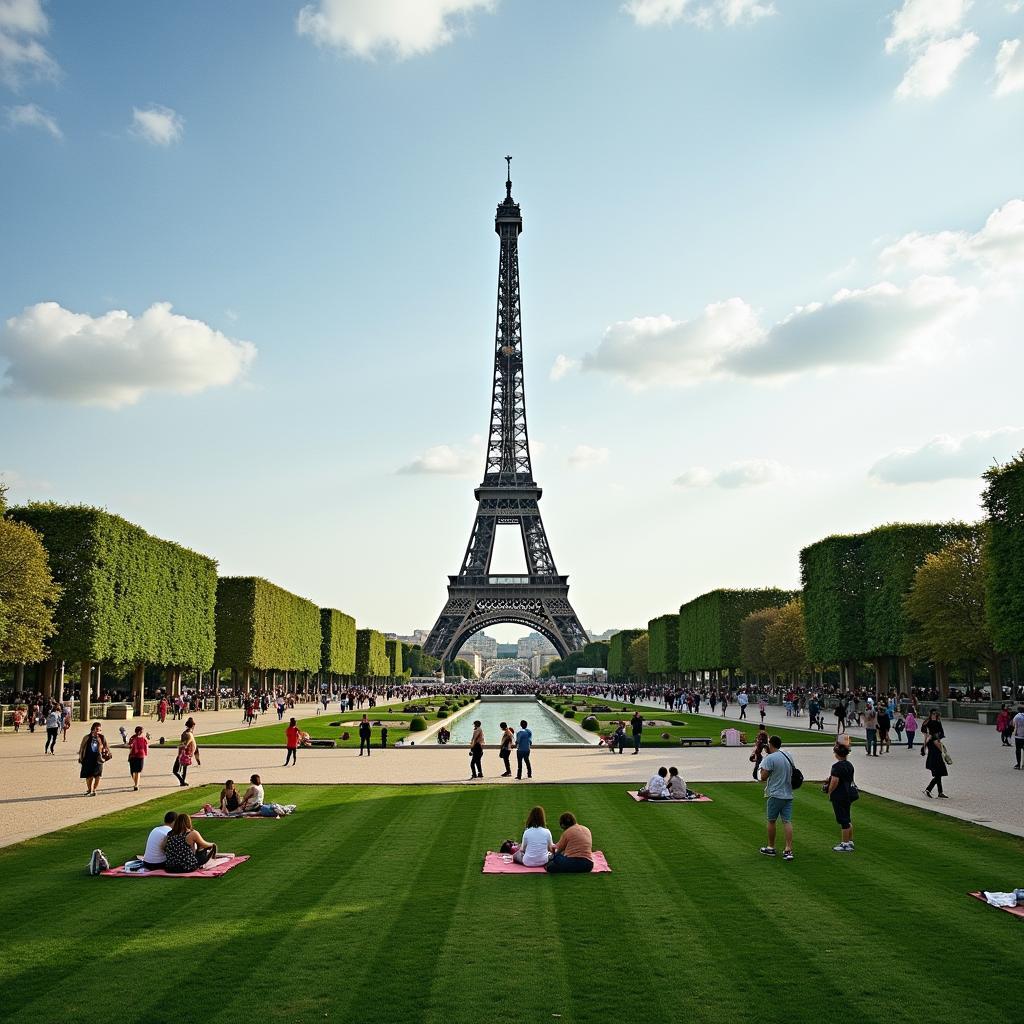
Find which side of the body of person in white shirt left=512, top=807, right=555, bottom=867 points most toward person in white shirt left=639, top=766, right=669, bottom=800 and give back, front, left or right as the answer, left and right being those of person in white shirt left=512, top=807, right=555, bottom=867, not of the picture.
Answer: front

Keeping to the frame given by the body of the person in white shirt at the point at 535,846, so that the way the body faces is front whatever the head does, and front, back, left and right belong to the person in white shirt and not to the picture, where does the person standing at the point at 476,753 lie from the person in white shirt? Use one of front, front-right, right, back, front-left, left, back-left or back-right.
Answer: front

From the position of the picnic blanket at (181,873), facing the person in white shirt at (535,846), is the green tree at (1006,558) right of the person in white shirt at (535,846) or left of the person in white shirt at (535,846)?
left

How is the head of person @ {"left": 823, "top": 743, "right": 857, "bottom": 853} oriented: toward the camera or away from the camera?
away from the camera

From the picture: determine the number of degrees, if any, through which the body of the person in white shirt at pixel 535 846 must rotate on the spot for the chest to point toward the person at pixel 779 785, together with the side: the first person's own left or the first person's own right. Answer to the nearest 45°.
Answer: approximately 90° to the first person's own right

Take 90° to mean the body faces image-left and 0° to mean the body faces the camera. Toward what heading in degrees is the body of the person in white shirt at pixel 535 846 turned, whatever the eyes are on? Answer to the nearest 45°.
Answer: approximately 180°

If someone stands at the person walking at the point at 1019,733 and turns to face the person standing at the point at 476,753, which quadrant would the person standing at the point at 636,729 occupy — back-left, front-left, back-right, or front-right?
front-right

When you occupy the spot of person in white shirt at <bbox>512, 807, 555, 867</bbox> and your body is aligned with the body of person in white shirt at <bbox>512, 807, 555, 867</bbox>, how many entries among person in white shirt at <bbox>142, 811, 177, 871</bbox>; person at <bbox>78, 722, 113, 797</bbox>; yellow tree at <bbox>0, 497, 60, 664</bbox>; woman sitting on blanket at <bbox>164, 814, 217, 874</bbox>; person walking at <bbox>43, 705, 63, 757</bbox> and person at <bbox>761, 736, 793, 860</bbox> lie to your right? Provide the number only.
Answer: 1

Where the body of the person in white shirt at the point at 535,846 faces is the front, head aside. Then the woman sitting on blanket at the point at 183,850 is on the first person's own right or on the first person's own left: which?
on the first person's own left

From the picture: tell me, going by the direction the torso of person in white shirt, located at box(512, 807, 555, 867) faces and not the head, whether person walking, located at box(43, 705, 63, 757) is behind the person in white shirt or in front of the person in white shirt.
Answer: in front

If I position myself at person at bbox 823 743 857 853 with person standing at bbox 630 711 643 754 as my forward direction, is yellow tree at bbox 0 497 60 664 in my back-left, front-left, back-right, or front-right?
front-left

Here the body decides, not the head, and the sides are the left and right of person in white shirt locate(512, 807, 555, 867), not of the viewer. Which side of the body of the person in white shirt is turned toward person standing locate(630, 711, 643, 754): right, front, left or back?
front

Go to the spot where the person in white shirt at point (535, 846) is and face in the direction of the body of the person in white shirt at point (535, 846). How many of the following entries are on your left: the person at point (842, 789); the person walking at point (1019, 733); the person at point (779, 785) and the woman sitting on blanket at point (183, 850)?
1

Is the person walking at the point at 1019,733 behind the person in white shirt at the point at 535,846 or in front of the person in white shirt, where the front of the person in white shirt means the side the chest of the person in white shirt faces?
in front

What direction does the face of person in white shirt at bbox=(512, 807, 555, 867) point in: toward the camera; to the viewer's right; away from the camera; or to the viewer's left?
away from the camera

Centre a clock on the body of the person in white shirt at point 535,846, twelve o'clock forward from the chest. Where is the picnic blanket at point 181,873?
The picnic blanket is roughly at 9 o'clock from the person in white shirt.

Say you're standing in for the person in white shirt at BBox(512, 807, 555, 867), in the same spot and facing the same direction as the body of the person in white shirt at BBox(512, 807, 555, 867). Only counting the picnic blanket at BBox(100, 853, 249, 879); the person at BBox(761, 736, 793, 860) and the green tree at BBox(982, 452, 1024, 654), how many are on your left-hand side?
1
